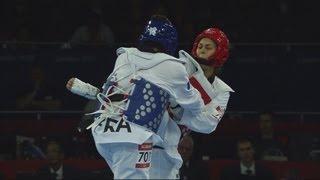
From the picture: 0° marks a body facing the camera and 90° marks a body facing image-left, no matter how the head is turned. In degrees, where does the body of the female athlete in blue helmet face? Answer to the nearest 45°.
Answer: approximately 225°

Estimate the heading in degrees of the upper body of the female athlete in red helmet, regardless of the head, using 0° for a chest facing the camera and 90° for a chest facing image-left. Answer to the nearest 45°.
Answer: approximately 45°

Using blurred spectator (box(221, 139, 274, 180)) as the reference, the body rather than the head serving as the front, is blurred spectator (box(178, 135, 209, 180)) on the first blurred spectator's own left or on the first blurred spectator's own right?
on the first blurred spectator's own right

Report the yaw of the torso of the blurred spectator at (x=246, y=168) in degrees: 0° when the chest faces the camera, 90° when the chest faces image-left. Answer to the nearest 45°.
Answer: approximately 0°

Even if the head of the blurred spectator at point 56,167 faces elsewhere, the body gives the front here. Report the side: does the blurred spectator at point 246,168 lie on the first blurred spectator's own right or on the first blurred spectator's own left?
on the first blurred spectator's own left
